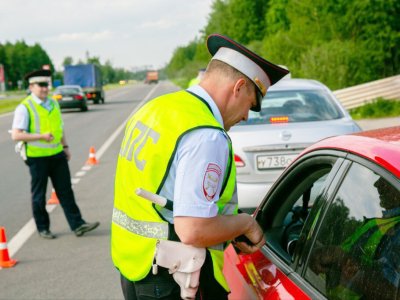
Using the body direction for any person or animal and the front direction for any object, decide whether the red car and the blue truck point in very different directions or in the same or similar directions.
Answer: same or similar directions

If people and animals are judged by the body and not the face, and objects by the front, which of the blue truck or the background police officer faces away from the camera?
the blue truck

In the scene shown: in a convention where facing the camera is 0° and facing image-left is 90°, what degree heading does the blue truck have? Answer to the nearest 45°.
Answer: approximately 180°

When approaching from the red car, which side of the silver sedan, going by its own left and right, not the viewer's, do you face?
back

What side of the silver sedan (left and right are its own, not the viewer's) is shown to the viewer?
back

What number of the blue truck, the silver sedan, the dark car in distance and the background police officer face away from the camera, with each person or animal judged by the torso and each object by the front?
3

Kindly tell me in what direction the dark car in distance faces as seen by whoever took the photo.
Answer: facing away from the viewer

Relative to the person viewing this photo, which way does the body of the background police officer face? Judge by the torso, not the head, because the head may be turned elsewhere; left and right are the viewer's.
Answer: facing the viewer and to the right of the viewer

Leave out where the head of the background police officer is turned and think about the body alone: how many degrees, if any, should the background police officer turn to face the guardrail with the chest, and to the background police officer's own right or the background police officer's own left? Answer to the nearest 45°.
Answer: approximately 90° to the background police officer's own left

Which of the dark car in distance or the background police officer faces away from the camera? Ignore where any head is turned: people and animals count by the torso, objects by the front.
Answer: the dark car in distance

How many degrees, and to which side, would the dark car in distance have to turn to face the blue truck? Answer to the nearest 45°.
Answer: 0° — it already faces it

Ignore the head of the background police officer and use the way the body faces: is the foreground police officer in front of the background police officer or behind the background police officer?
in front
